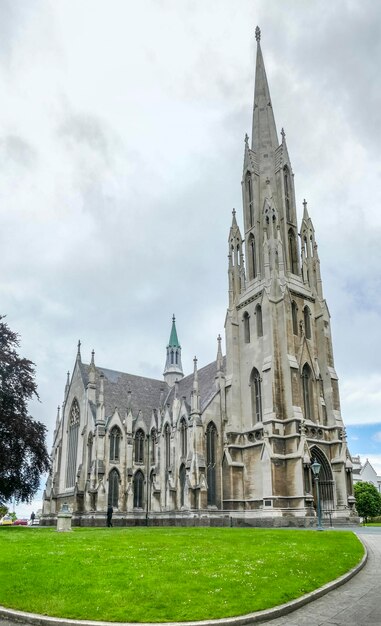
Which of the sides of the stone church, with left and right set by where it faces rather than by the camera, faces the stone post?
right

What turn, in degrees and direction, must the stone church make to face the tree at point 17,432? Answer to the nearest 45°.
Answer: approximately 90° to its right

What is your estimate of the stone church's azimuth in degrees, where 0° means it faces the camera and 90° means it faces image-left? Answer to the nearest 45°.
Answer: approximately 315°
